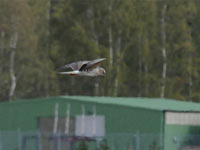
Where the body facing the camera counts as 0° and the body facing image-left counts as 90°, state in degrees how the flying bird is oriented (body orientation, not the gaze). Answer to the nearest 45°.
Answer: approximately 270°
